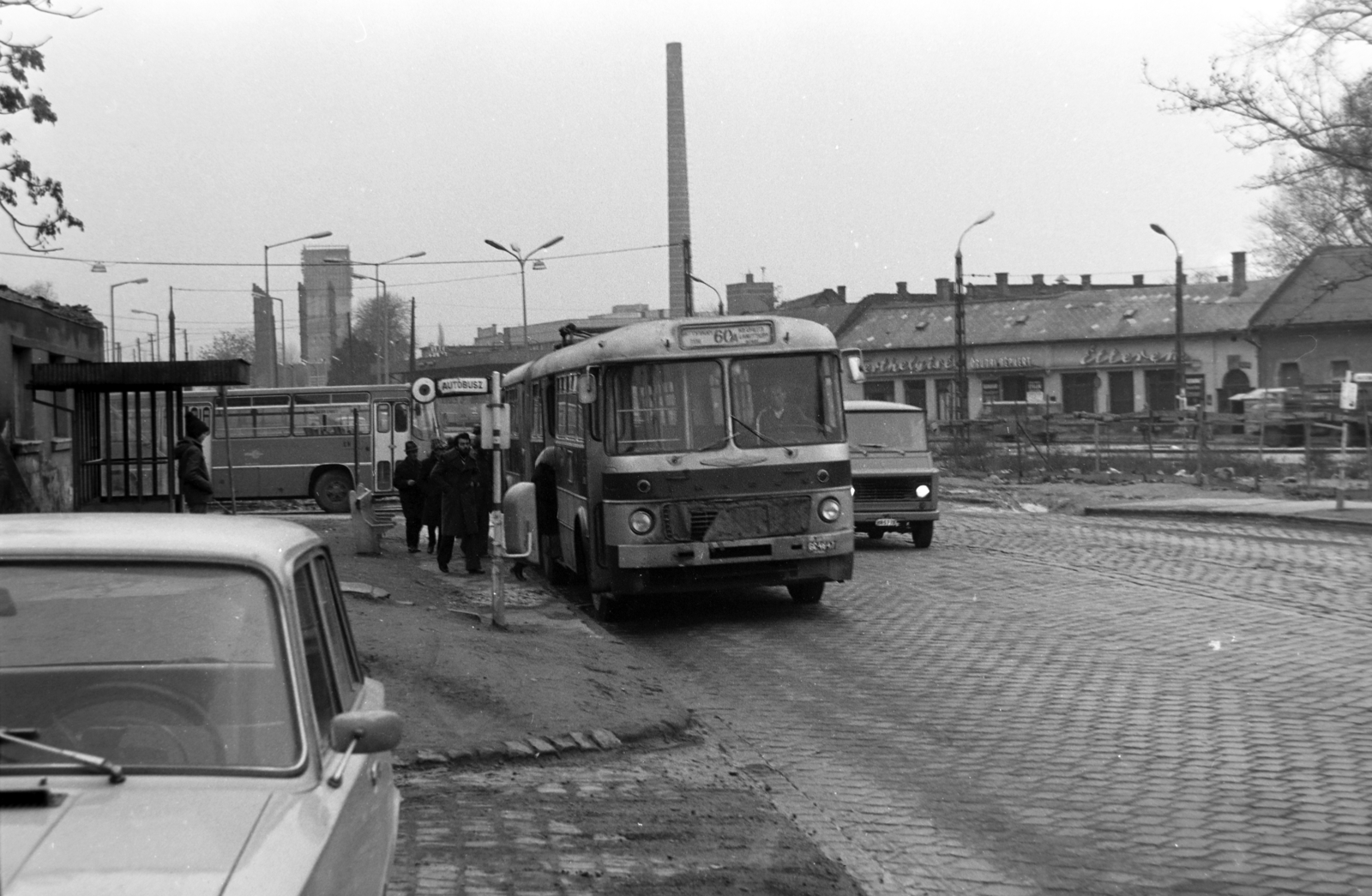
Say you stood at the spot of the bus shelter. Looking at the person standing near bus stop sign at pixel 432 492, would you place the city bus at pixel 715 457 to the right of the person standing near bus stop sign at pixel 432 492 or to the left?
right

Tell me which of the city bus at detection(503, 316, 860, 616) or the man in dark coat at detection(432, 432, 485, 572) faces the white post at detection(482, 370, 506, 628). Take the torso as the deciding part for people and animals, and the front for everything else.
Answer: the man in dark coat

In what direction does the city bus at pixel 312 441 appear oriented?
to the viewer's right

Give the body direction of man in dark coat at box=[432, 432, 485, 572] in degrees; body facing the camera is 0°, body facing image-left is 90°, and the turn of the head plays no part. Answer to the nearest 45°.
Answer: approximately 0°

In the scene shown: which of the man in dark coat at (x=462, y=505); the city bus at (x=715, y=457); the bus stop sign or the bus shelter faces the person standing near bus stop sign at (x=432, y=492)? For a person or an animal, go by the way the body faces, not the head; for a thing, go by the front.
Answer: the bus shelter

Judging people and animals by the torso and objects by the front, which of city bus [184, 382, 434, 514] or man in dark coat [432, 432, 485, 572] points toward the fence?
the city bus

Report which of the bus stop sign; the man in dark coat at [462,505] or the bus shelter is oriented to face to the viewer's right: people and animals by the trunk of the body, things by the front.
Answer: the bus shelter

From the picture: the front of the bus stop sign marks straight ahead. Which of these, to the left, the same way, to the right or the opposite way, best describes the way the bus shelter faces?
to the left

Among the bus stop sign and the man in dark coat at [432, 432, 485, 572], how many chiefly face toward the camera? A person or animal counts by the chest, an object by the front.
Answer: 2

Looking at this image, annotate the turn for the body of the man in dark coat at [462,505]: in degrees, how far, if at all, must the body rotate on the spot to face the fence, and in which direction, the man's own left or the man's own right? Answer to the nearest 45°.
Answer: approximately 135° to the man's own left

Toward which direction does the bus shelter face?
to the viewer's right

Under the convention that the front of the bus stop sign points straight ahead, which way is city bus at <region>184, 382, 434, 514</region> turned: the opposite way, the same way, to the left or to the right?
to the left

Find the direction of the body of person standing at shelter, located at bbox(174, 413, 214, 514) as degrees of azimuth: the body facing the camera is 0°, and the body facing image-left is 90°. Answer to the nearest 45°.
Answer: approximately 270°
